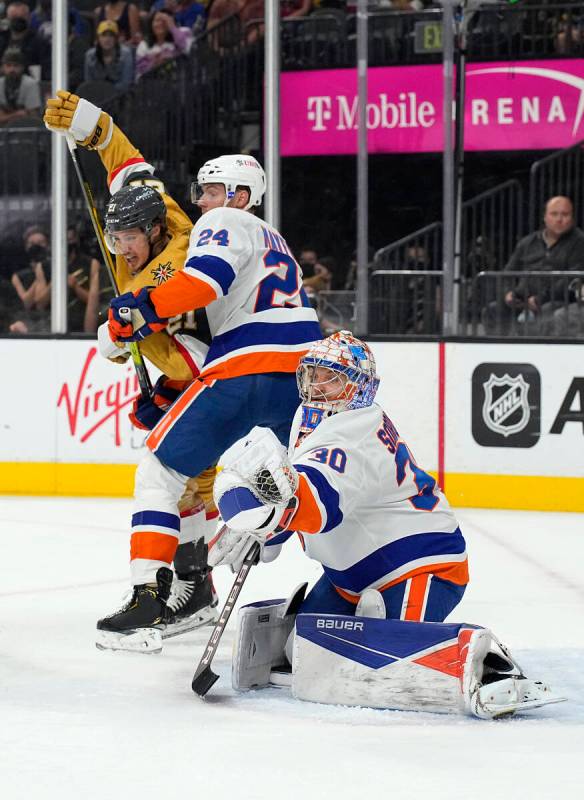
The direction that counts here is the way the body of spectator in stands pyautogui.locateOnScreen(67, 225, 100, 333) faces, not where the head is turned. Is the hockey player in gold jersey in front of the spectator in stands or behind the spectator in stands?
in front

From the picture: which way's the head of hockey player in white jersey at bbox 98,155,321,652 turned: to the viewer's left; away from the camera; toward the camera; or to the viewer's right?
to the viewer's left

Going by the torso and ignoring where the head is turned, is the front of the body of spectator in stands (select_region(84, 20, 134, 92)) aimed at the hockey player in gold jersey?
yes

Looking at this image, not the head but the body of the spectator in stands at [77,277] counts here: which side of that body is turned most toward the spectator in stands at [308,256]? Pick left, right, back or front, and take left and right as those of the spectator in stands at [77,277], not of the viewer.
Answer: left

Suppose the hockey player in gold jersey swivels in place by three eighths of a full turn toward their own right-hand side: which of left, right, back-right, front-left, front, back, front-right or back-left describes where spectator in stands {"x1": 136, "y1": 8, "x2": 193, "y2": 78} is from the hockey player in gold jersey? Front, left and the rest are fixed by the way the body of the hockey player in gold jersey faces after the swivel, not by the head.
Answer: front

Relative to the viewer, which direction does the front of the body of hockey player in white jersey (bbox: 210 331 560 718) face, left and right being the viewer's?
facing to the left of the viewer

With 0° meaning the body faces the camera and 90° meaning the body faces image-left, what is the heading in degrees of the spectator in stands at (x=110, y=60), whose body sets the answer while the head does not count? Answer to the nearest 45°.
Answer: approximately 0°

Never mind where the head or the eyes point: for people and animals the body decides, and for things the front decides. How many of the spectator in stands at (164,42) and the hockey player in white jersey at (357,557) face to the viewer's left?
1

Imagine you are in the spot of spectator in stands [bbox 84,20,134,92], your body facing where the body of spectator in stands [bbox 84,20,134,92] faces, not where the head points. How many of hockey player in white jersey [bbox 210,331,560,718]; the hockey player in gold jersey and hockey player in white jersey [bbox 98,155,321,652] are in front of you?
3
